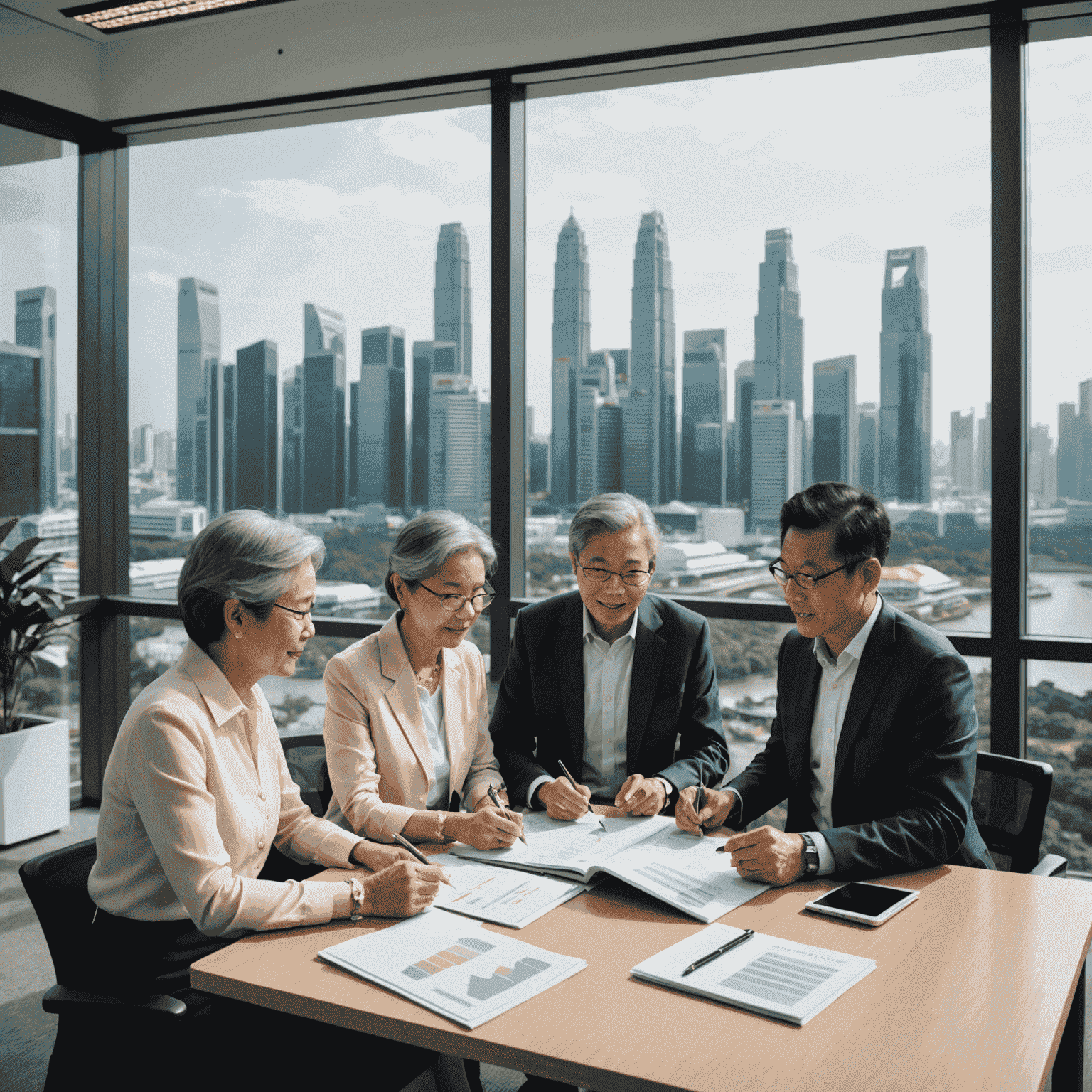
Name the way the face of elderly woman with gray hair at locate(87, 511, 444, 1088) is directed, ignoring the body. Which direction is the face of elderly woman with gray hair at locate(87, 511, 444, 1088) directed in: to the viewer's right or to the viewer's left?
to the viewer's right

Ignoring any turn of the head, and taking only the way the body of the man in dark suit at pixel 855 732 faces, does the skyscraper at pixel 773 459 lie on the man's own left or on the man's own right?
on the man's own right

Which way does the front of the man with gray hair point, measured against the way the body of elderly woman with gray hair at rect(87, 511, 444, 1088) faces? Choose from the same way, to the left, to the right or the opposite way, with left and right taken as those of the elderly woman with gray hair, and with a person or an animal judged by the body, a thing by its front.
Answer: to the right

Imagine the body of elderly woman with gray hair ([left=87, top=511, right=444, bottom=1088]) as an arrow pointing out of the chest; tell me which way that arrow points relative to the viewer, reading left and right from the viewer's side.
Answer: facing to the right of the viewer

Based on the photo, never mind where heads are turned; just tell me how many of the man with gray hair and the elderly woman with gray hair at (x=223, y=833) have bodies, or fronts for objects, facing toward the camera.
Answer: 1

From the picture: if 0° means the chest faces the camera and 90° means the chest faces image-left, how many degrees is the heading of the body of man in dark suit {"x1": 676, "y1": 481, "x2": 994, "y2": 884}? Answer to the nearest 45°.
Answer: approximately 45°

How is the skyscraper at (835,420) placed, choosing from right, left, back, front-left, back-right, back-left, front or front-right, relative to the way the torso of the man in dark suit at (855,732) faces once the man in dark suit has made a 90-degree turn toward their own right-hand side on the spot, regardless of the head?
front-right

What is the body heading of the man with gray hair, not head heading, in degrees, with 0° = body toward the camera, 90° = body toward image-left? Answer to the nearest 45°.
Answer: approximately 0°

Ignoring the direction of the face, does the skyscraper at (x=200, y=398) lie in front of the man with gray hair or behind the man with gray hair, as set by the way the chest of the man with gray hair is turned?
behind

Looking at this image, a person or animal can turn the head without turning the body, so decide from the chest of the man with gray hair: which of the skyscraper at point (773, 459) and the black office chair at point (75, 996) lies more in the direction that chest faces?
the black office chair

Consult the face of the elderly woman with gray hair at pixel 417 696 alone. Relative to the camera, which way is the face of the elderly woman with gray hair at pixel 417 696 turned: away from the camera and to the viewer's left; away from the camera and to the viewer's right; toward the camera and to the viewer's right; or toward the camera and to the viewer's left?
toward the camera and to the viewer's right

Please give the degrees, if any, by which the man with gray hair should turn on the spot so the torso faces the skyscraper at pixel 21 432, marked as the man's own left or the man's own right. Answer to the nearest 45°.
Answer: approximately 135° to the man's own right

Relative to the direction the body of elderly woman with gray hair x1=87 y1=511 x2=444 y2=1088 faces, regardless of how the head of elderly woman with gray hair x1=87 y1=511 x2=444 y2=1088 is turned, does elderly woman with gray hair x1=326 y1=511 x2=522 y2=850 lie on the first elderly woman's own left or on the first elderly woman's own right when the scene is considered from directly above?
on the first elderly woman's own left

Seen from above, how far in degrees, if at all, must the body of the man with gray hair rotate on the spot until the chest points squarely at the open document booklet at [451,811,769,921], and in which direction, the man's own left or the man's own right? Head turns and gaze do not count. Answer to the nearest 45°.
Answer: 0° — they already face it
